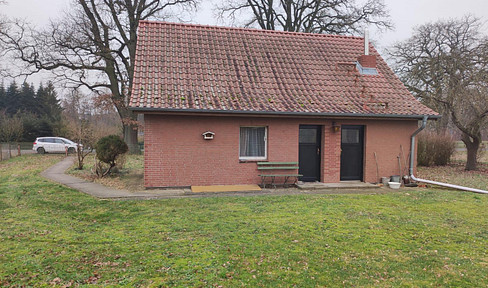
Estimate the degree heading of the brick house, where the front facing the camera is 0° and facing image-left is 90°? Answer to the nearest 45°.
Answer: approximately 0°

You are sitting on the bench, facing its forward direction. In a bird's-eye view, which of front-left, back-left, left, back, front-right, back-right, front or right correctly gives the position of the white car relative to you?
back-right

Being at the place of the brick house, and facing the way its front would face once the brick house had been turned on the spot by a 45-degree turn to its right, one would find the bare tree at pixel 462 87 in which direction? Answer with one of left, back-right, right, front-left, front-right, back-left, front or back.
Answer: back

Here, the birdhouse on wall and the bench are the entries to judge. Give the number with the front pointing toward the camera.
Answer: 2

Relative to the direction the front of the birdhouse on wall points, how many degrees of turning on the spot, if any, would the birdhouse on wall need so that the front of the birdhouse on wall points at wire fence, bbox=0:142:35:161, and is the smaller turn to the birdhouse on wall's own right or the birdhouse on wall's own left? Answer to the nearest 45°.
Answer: approximately 135° to the birdhouse on wall's own right

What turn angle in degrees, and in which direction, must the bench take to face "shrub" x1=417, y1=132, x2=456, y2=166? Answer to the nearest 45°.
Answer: approximately 135° to its left
